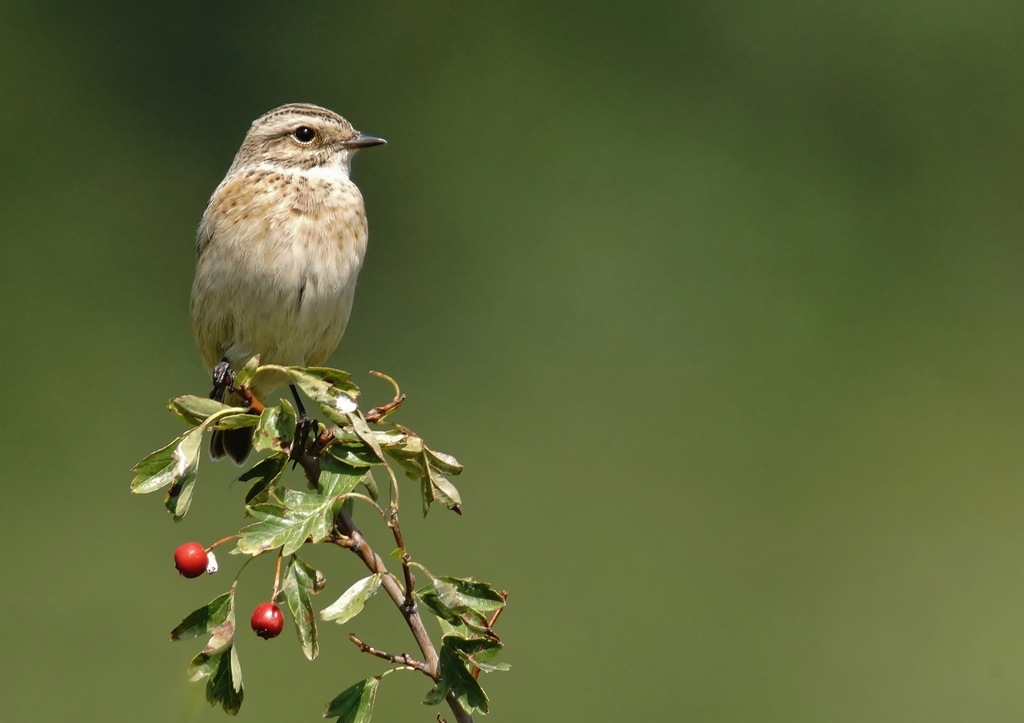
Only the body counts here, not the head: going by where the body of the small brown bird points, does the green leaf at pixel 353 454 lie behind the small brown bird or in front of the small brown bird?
in front

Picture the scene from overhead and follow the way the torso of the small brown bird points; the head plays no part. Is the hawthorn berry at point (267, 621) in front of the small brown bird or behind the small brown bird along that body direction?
in front

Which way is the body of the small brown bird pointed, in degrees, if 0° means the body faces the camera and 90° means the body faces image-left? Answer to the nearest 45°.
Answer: approximately 315°
